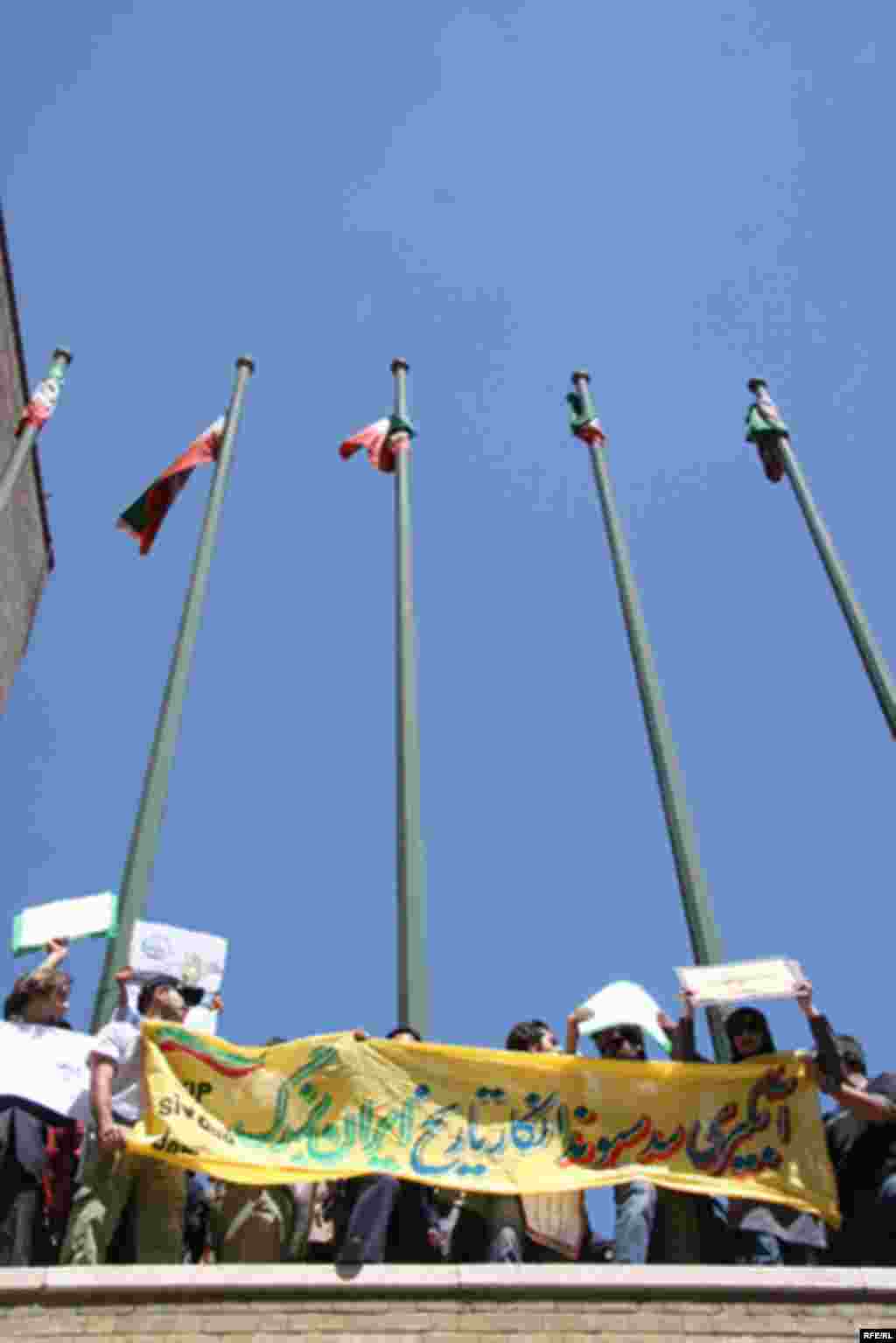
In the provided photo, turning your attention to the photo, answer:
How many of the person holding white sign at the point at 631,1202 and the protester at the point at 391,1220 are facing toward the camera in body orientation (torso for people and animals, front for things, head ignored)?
2

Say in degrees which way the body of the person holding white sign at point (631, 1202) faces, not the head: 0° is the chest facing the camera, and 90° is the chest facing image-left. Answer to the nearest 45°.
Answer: approximately 0°

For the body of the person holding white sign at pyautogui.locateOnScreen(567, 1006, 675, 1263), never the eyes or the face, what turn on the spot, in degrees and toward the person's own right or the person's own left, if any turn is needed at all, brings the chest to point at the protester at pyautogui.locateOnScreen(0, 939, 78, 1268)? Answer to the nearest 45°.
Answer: approximately 90° to the person's own right

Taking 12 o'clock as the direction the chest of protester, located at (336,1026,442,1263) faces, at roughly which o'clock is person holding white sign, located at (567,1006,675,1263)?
The person holding white sign is roughly at 9 o'clock from the protester.

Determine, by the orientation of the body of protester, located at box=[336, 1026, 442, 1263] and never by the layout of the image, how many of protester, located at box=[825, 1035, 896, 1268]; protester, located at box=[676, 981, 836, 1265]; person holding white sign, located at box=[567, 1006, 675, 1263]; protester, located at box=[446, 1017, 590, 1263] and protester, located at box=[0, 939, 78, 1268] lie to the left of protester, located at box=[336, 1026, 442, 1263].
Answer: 4
